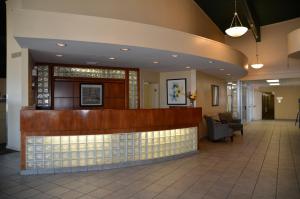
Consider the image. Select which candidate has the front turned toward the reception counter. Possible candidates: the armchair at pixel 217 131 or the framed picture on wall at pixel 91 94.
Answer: the framed picture on wall

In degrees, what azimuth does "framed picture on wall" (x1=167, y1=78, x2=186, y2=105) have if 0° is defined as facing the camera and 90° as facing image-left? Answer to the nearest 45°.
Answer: approximately 0°

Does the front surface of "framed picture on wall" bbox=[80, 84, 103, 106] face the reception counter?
yes

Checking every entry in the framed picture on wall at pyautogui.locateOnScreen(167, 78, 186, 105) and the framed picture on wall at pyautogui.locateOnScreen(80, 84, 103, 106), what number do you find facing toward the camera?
2

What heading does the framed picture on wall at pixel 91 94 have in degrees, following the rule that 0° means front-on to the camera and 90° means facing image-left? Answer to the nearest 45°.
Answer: approximately 0°

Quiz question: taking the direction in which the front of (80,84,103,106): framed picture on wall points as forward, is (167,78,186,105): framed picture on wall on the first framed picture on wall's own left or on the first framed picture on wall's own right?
on the first framed picture on wall's own left
